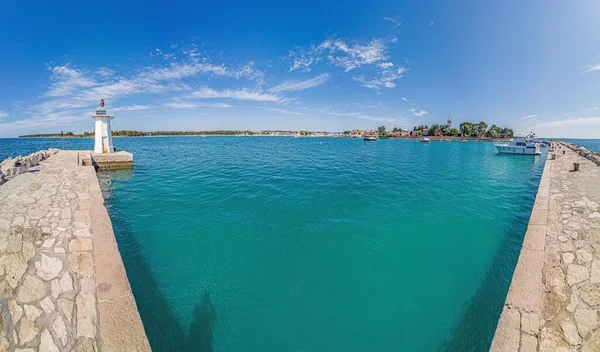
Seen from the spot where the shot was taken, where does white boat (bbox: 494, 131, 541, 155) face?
facing to the left of the viewer

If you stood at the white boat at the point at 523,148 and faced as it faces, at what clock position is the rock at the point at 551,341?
The rock is roughly at 9 o'clock from the white boat.

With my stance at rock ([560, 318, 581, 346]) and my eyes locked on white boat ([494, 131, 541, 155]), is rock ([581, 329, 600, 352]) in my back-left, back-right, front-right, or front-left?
back-right

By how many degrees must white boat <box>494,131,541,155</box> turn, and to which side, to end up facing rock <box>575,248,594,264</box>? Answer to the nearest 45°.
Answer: approximately 90° to its left

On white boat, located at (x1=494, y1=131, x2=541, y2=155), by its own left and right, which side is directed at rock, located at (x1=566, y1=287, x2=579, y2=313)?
left

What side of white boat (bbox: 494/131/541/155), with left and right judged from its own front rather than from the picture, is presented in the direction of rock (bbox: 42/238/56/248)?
left

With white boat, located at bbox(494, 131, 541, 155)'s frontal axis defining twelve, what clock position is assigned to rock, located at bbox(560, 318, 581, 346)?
The rock is roughly at 9 o'clock from the white boat.
